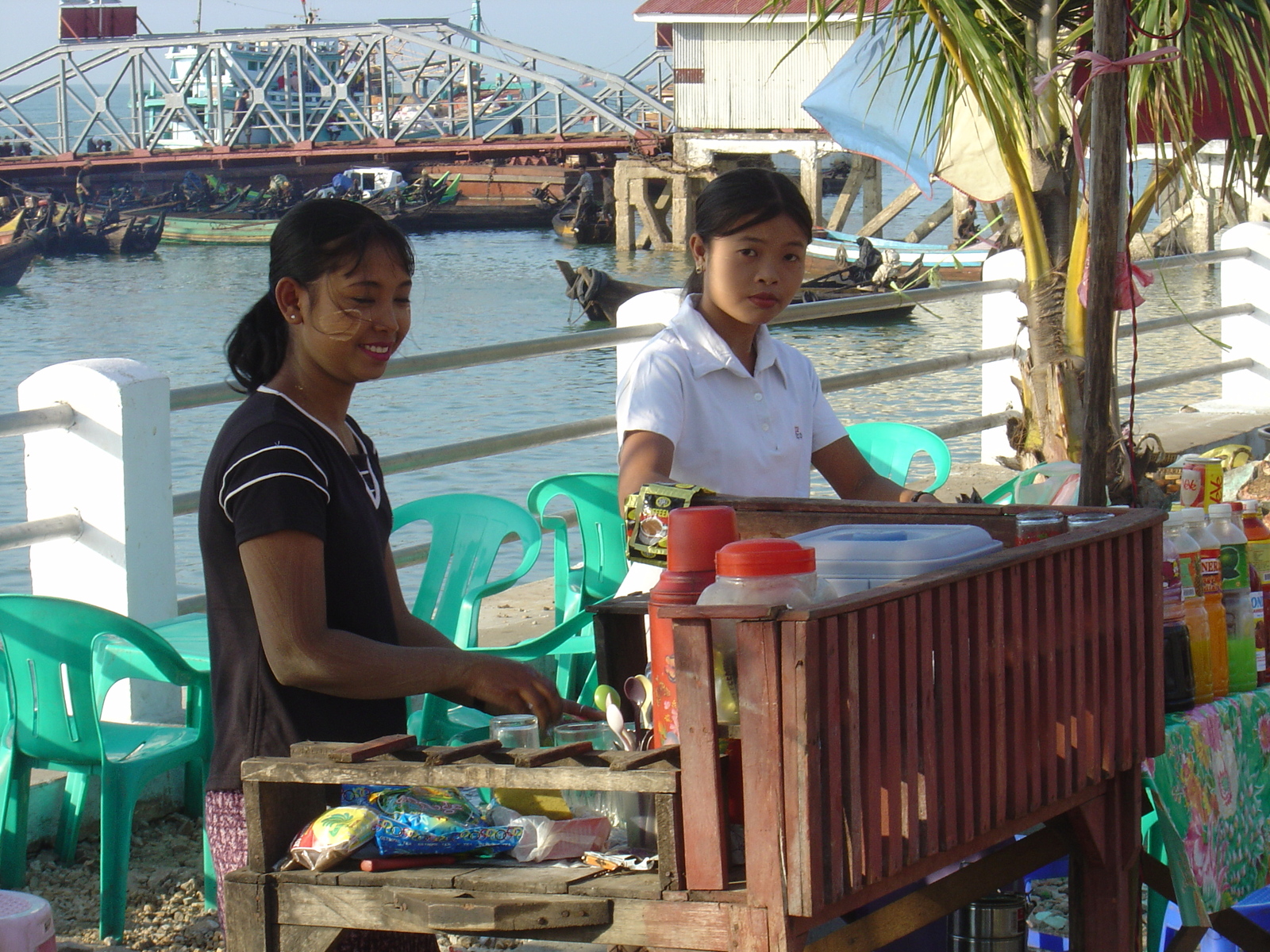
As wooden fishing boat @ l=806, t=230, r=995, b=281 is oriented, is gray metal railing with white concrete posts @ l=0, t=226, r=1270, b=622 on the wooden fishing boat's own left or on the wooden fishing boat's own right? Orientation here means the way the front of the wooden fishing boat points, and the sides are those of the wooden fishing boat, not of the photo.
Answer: on the wooden fishing boat's own left

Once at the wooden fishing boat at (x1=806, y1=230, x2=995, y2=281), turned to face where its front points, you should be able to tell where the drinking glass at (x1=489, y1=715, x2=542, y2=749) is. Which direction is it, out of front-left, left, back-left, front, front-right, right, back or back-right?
left

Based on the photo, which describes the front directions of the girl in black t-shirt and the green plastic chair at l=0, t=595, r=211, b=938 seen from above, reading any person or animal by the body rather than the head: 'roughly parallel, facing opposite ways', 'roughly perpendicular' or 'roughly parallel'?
roughly perpendicular

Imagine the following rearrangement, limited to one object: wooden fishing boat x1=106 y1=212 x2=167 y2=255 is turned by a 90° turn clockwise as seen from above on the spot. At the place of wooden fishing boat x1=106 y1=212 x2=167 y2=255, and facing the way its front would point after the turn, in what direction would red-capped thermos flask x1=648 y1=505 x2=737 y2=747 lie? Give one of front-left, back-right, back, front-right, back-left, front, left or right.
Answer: front-left

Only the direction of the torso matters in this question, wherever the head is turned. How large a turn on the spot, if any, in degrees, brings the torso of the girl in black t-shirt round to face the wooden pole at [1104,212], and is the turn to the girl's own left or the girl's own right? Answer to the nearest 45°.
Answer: approximately 90° to the girl's own left

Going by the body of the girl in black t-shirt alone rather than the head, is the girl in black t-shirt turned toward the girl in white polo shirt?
no

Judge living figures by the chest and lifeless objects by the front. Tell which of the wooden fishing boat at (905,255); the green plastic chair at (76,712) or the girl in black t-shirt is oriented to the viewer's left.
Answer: the wooden fishing boat

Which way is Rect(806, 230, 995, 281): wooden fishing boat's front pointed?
to the viewer's left

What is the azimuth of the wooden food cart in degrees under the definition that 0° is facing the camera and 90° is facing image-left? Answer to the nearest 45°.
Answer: approximately 315°

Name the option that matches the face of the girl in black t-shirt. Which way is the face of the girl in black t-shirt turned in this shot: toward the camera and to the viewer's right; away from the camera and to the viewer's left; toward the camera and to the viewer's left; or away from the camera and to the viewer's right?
toward the camera and to the viewer's right

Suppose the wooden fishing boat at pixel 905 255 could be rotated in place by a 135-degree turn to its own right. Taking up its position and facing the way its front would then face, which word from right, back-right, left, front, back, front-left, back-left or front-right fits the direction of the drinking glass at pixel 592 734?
back-right

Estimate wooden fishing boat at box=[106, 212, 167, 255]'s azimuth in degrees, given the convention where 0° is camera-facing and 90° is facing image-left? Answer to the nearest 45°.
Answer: approximately 315°
